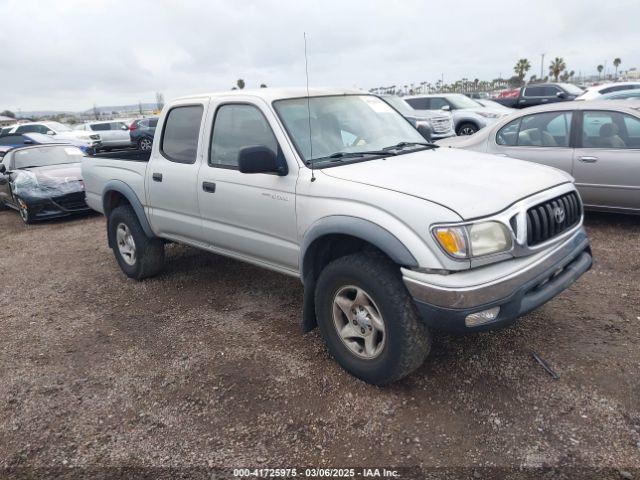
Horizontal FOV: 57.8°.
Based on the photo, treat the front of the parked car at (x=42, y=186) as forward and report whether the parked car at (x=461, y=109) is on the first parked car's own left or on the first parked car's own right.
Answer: on the first parked car's own left

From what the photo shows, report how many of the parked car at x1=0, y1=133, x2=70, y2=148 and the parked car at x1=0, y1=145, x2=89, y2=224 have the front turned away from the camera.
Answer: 0

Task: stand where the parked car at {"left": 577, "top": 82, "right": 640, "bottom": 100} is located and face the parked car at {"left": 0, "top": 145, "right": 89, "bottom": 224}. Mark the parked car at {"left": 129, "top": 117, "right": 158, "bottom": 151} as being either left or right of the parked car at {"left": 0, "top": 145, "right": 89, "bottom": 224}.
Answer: right

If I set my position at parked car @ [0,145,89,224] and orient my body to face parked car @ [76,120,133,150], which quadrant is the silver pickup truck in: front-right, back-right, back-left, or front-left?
back-right

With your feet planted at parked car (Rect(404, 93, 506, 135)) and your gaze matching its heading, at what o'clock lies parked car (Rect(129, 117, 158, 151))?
parked car (Rect(129, 117, 158, 151)) is roughly at 5 o'clock from parked car (Rect(404, 93, 506, 135)).

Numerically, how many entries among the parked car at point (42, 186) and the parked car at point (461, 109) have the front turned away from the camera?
0
